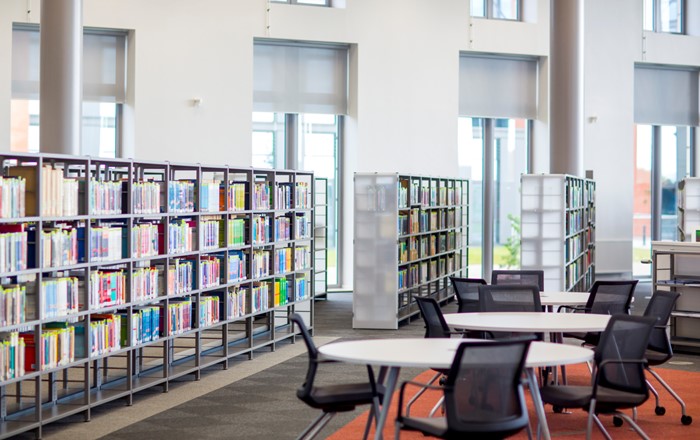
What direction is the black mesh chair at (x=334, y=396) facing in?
to the viewer's right

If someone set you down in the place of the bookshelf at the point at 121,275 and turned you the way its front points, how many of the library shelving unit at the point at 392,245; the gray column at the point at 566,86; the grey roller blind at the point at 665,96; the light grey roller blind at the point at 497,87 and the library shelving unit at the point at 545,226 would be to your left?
5

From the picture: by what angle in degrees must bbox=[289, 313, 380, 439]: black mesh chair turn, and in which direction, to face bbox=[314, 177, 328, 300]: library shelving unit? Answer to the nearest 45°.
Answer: approximately 90° to its left

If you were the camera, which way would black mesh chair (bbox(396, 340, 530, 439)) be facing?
facing away from the viewer and to the left of the viewer

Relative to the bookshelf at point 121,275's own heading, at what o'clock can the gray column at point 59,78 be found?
The gray column is roughly at 7 o'clock from the bookshelf.

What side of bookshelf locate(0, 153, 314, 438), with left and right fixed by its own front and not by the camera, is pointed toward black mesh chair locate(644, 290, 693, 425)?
front

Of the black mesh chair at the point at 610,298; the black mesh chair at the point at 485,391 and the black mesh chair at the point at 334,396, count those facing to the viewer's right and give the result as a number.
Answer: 1

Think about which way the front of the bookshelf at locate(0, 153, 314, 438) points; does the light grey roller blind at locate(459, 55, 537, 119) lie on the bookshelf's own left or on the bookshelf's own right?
on the bookshelf's own left

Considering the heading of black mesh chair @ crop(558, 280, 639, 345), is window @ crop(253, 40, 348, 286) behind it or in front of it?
in front
